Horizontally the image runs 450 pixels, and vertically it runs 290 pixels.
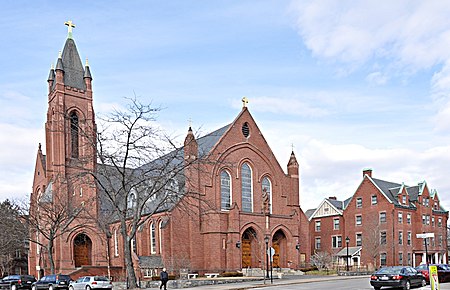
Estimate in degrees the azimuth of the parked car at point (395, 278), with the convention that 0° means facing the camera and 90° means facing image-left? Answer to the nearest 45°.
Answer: approximately 225°

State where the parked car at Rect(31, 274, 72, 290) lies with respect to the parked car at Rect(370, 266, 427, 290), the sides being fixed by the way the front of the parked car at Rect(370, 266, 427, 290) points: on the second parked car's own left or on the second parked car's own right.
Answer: on the second parked car's own left

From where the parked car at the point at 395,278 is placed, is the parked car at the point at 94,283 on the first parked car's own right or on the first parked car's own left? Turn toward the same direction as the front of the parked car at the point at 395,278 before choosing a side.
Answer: on the first parked car's own left

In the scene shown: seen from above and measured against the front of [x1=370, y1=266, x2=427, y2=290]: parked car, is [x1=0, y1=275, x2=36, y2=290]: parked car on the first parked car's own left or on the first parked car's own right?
on the first parked car's own left
